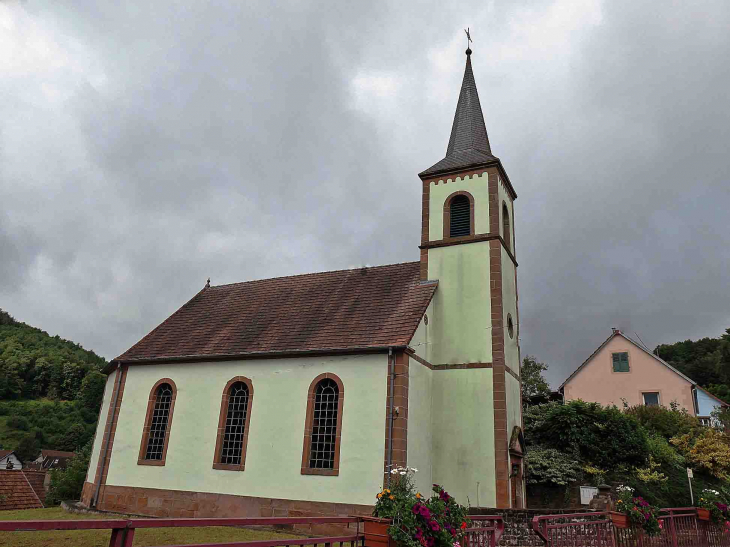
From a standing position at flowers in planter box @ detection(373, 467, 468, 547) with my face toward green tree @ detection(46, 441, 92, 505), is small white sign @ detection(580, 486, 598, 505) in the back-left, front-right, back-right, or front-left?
front-right

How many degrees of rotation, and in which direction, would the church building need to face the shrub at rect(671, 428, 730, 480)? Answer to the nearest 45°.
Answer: approximately 45° to its left

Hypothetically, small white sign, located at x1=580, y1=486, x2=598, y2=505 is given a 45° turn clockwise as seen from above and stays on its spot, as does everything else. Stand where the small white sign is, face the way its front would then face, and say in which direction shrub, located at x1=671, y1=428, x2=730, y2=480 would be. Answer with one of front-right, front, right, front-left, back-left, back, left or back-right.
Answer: back

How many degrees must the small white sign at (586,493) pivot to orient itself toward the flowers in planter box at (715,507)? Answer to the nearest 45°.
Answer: approximately 45° to its left

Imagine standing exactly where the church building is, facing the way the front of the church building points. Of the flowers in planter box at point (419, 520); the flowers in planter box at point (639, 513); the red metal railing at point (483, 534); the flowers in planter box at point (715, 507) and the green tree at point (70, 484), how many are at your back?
1

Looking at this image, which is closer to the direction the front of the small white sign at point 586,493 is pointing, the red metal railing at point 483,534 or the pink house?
the red metal railing

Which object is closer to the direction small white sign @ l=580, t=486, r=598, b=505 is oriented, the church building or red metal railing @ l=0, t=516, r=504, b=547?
the red metal railing

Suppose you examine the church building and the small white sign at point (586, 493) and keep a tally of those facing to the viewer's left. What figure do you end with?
0

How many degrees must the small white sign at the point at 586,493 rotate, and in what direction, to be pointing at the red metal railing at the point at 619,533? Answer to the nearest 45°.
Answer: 0° — it already faces it

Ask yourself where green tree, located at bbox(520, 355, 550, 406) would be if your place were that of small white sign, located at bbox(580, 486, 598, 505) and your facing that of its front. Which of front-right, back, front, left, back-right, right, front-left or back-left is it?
back

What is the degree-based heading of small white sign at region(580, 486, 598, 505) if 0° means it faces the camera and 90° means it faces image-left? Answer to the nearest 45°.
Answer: approximately 0°

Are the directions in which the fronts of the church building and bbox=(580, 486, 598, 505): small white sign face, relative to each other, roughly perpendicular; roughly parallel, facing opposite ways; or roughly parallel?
roughly perpendicular

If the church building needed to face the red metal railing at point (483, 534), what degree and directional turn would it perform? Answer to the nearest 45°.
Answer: approximately 45° to its right

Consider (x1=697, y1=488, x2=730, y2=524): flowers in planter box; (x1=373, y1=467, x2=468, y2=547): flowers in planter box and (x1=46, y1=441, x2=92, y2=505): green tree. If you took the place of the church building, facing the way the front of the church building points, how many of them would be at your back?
1

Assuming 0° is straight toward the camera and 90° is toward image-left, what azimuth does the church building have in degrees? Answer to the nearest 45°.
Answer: approximately 315°
